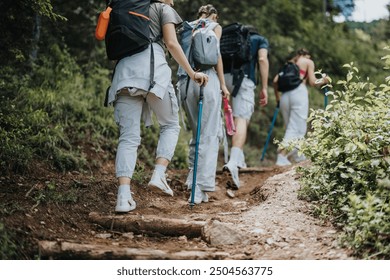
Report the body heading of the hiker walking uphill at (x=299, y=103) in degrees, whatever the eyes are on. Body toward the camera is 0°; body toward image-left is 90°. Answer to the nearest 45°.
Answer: approximately 225°

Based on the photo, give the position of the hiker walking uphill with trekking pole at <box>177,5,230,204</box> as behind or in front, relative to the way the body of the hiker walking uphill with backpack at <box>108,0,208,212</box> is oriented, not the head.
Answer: in front

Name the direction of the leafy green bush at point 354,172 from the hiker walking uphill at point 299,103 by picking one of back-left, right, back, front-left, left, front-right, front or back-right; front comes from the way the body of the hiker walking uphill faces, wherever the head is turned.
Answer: back-right

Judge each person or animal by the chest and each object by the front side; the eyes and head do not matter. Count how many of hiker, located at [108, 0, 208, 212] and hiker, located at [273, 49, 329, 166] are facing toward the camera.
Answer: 0

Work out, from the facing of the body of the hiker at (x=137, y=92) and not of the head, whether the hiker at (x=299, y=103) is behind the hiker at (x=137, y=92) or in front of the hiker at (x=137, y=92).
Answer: in front

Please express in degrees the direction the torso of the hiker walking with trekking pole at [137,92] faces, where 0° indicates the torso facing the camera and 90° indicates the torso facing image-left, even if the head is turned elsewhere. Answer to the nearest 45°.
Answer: approximately 225°
